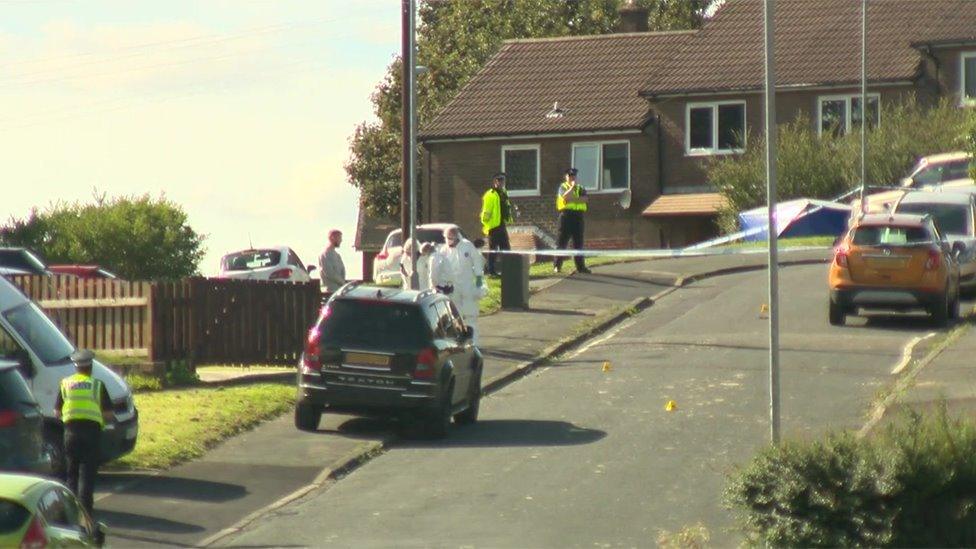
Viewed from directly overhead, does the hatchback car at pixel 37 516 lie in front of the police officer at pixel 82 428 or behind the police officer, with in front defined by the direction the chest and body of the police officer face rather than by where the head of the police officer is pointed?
behind

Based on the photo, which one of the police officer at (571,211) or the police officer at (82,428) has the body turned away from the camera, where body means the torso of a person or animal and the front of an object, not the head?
the police officer at (82,428)

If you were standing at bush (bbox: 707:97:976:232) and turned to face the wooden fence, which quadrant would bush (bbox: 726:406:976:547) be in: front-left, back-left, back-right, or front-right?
front-left

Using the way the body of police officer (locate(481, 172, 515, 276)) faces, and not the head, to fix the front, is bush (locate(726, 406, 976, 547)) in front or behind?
in front

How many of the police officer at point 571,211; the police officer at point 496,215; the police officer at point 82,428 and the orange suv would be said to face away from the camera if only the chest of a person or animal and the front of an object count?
2

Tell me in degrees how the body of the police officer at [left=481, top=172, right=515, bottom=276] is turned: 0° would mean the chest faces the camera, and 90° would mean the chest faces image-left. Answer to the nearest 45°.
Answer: approximately 315°

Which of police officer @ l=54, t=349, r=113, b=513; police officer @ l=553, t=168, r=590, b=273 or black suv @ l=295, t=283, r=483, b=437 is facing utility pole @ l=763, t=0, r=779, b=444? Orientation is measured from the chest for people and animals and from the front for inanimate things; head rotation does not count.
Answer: police officer @ l=553, t=168, r=590, b=273

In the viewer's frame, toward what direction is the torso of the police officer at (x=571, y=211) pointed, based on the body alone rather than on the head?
toward the camera

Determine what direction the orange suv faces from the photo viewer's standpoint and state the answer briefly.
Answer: facing away from the viewer

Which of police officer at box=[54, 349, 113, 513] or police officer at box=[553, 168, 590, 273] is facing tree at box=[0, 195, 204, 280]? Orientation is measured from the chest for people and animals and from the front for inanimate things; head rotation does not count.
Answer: police officer at box=[54, 349, 113, 513]

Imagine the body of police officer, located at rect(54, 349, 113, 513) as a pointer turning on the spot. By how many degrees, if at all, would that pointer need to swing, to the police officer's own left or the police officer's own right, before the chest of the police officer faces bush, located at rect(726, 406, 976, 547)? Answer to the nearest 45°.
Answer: approximately 135° to the police officer's own right

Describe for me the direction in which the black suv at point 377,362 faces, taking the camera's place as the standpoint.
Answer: facing away from the viewer and to the right of the viewer

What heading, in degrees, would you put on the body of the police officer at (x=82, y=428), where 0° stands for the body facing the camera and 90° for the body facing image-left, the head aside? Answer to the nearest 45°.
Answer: approximately 180°

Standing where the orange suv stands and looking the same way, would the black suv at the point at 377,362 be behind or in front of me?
behind

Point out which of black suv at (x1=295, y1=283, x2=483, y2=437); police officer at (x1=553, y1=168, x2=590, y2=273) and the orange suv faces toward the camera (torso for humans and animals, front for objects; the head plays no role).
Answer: the police officer
